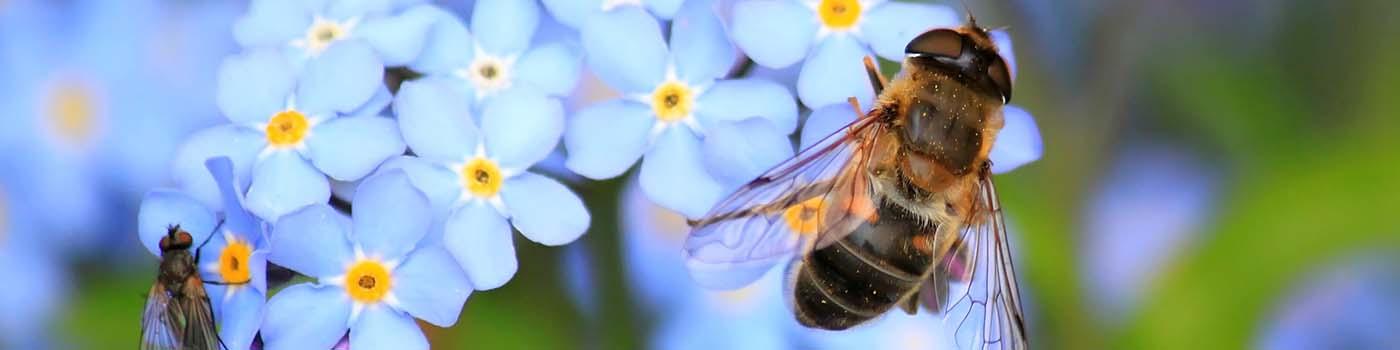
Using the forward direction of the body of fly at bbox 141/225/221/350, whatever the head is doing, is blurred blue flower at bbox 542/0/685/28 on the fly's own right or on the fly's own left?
on the fly's own right

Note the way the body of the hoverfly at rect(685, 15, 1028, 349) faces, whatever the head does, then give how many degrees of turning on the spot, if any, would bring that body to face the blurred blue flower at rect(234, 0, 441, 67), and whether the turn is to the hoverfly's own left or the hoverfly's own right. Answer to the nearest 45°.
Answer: approximately 135° to the hoverfly's own left

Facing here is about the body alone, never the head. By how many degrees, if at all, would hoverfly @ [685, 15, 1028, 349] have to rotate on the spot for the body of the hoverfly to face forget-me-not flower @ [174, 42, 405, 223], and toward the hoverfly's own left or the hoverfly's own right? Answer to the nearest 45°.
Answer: approximately 135° to the hoverfly's own left

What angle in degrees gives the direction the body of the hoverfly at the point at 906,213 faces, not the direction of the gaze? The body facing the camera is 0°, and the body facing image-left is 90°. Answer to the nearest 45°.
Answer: approximately 225°

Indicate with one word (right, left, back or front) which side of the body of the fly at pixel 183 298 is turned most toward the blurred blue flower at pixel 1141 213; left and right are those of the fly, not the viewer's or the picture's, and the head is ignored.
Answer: right

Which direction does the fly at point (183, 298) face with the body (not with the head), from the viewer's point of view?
away from the camera
